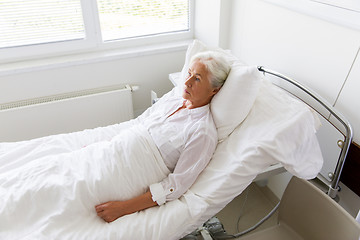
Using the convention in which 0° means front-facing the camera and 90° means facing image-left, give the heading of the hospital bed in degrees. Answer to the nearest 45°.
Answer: approximately 45°

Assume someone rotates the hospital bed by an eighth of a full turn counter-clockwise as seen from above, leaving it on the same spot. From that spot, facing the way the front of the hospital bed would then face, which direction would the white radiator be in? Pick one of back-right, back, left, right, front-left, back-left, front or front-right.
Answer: back-right

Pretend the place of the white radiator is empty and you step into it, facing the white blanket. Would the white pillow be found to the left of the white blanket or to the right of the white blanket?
left

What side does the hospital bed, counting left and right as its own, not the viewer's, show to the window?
right
